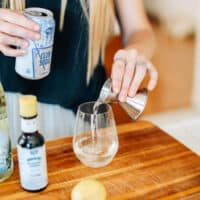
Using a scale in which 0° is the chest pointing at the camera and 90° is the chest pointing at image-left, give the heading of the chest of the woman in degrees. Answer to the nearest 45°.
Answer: approximately 0°
